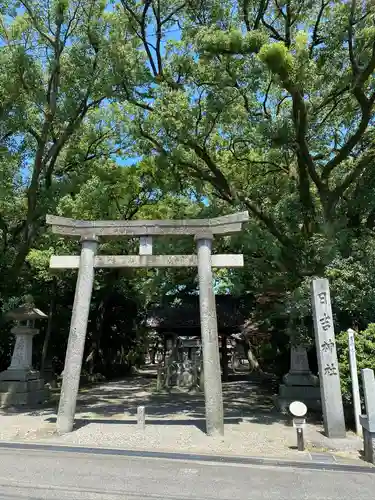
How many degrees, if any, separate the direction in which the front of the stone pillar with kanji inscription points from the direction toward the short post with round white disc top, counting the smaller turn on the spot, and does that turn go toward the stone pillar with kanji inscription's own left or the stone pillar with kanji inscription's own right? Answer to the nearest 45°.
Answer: approximately 45° to the stone pillar with kanji inscription's own right

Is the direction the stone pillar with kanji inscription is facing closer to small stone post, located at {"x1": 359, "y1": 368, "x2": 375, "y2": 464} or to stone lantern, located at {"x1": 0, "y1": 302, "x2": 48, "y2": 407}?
the small stone post

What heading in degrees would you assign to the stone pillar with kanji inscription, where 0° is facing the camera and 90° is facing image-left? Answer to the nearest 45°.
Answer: approximately 0°

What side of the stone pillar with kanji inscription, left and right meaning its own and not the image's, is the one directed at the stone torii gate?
right

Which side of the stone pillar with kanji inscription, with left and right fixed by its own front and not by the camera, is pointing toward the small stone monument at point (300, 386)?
back

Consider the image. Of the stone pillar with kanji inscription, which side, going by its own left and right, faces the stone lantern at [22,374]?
right

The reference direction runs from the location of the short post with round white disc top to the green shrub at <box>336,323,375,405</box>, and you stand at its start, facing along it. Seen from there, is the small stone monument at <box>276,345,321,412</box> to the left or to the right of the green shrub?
left

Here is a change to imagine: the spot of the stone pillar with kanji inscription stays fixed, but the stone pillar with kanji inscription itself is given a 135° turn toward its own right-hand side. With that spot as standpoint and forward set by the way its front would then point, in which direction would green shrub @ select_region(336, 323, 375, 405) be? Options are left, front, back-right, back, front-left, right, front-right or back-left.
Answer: right

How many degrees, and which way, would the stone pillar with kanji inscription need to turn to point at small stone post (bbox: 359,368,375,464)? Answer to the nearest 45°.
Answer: approximately 45° to its left

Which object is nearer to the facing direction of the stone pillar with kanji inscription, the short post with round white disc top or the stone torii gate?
the short post with round white disc top
